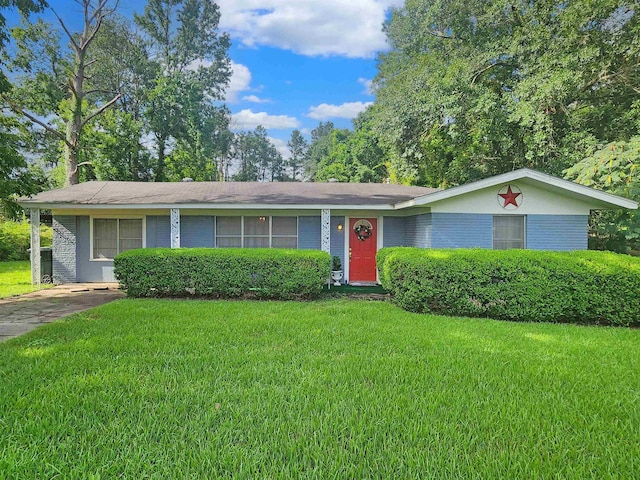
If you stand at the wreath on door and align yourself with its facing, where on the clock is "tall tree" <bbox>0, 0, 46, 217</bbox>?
The tall tree is roughly at 2 o'clock from the wreath on door.

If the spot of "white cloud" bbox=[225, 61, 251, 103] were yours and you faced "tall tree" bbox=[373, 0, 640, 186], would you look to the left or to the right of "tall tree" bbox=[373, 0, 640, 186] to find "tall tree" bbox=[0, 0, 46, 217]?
right

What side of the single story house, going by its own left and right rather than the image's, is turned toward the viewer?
front

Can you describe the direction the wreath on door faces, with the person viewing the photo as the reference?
facing the viewer

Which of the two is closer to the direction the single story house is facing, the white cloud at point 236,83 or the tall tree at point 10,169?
the tall tree

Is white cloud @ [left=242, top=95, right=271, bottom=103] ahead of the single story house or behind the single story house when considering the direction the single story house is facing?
behind

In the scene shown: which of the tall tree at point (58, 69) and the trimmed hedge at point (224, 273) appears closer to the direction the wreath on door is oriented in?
the trimmed hedge

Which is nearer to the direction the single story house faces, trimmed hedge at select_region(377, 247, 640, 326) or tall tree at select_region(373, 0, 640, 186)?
the trimmed hedge

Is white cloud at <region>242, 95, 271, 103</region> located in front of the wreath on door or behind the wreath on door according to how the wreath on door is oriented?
behind

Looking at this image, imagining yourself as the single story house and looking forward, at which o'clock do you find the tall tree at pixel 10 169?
The tall tree is roughly at 2 o'clock from the single story house.

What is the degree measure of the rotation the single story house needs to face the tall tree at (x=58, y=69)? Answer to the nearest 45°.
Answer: approximately 135° to its right

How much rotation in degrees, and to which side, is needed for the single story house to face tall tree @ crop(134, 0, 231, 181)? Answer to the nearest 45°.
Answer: approximately 135° to its right

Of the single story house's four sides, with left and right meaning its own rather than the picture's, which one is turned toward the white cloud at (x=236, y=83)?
back
